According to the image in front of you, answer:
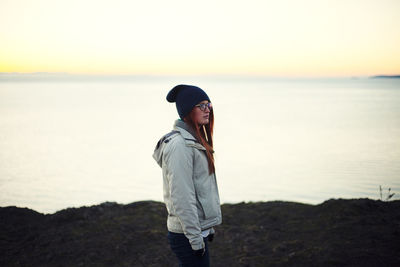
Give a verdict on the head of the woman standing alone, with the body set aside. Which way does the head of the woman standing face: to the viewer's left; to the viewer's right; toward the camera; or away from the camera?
to the viewer's right

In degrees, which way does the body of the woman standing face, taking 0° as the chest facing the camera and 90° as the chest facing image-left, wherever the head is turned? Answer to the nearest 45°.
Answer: approximately 270°
